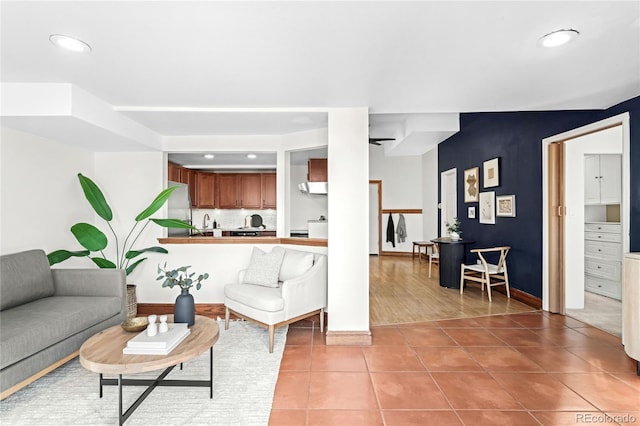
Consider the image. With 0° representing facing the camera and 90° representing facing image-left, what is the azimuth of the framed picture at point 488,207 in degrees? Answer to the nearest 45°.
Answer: approximately 45°

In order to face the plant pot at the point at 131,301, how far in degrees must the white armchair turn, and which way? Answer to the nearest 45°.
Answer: approximately 90° to its right

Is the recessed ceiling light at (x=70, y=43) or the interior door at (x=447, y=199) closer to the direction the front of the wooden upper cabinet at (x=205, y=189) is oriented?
the recessed ceiling light

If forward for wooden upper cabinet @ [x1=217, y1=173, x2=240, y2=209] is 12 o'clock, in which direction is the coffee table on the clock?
The coffee table is roughly at 12 o'clock from the wooden upper cabinet.

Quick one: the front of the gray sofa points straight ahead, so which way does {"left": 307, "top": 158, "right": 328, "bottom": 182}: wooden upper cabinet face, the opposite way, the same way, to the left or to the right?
to the right

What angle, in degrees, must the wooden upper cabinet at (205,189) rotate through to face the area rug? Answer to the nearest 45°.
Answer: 0° — it already faces it

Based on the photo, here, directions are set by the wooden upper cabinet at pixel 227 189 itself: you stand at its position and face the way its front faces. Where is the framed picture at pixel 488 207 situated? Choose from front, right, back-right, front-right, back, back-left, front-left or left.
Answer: front-left

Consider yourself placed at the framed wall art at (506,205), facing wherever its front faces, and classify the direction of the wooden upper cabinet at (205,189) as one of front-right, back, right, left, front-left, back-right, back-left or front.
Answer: front-right

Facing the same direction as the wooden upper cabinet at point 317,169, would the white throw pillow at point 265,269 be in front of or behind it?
in front

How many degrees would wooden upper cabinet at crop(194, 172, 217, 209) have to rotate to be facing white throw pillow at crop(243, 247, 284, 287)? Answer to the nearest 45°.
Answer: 0° — it already faces it

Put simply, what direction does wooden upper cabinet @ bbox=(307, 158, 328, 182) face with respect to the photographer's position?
facing the viewer

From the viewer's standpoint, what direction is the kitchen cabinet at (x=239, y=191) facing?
toward the camera

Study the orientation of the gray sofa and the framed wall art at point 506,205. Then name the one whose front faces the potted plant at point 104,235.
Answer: the framed wall art

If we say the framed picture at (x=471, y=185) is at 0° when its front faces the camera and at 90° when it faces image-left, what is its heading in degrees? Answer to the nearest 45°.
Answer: approximately 45°

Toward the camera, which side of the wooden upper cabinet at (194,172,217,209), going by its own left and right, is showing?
front

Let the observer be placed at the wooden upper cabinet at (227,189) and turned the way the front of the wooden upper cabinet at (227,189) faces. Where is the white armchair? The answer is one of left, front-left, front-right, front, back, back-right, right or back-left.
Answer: front

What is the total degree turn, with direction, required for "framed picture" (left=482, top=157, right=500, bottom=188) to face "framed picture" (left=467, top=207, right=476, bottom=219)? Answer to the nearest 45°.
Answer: approximately 90° to its right

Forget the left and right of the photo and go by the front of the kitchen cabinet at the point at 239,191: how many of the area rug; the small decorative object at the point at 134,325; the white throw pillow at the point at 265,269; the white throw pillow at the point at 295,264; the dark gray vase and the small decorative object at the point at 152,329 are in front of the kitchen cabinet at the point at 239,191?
6

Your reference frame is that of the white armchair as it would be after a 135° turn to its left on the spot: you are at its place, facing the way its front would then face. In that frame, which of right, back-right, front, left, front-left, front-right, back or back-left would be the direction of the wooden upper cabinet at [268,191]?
left

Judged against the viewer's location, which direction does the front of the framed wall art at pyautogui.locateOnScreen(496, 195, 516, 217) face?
facing the viewer and to the left of the viewer

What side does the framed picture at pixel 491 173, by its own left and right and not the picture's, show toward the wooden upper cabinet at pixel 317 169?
front
